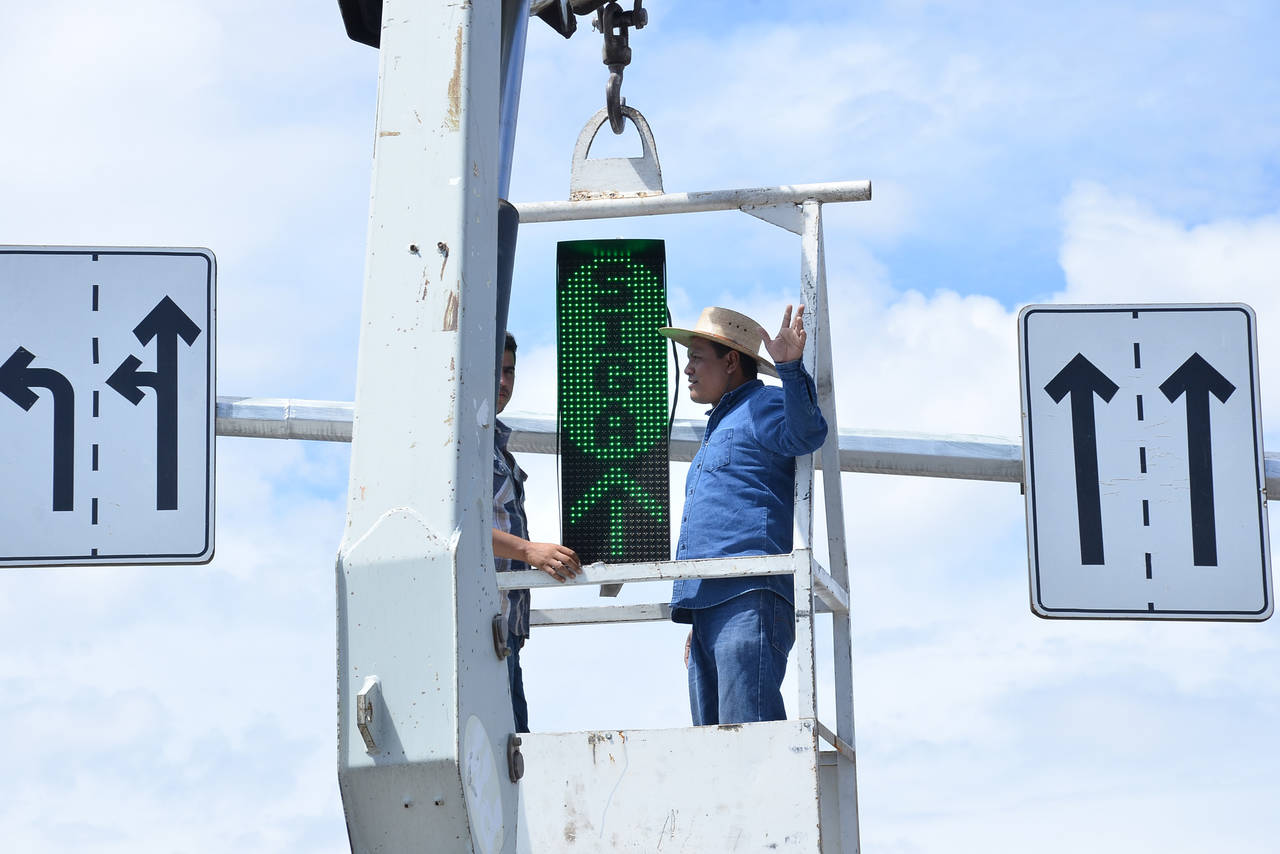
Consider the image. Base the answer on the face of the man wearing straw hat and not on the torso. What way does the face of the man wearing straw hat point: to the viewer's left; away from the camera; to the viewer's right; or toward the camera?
to the viewer's left

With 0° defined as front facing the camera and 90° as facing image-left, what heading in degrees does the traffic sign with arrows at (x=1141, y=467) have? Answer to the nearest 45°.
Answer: approximately 0°

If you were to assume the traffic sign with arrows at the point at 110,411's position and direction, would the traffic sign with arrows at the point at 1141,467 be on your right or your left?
on your left

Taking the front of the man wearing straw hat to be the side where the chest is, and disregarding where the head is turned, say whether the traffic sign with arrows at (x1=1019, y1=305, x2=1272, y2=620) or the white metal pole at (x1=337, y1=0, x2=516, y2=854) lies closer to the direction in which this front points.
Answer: the white metal pole

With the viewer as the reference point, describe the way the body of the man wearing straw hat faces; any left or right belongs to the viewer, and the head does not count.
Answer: facing to the left of the viewer
